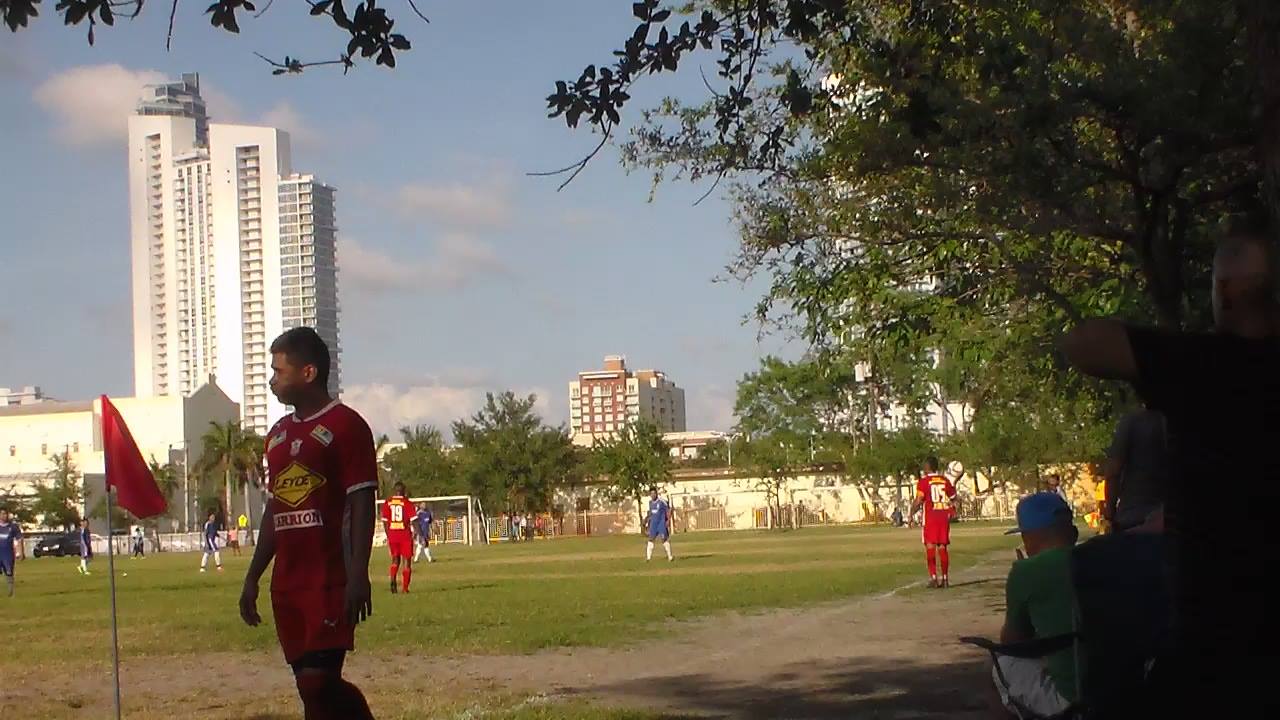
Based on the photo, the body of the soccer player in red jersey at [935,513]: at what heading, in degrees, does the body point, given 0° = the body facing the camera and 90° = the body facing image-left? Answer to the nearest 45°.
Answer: approximately 180°

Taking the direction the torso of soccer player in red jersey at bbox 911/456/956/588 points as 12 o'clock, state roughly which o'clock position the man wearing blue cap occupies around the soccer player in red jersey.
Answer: The man wearing blue cap is roughly at 6 o'clock from the soccer player in red jersey.

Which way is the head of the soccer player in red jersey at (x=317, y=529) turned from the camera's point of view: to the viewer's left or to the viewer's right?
to the viewer's left

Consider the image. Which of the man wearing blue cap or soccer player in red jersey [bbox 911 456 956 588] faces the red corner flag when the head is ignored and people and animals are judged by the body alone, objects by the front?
the man wearing blue cap

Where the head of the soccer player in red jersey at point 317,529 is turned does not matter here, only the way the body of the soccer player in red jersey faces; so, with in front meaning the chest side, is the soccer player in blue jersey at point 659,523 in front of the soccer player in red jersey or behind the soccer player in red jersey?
behind

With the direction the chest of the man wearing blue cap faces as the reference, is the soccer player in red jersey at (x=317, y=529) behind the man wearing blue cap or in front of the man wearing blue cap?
in front

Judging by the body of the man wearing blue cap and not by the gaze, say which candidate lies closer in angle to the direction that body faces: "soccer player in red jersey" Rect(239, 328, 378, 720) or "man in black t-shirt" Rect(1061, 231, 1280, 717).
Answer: the soccer player in red jersey

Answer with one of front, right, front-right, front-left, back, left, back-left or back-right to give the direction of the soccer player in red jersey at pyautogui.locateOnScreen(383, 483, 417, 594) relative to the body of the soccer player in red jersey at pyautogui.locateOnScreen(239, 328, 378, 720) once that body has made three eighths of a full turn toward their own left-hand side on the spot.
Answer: left

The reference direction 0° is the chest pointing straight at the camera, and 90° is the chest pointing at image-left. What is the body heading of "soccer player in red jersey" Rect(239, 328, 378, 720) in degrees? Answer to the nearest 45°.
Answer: approximately 45°

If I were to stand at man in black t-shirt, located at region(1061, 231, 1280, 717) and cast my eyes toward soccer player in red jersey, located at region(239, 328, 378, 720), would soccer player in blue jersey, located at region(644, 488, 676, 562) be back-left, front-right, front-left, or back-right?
front-right

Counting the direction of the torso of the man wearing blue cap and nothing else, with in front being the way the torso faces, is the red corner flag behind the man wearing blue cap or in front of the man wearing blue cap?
in front
